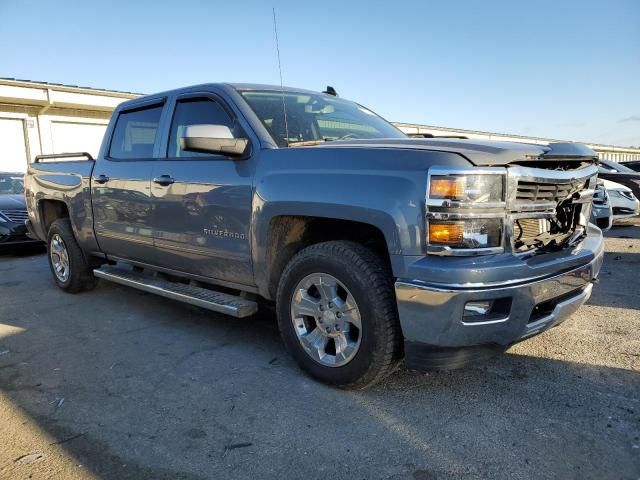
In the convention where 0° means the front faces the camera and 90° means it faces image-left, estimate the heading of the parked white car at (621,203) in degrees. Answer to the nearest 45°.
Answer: approximately 315°

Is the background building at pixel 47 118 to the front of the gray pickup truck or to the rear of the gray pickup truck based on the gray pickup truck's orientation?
to the rear

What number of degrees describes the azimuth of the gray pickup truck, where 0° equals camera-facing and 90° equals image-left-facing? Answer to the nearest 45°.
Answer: approximately 315°

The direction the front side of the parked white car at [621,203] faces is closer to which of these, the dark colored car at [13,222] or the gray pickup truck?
the gray pickup truck

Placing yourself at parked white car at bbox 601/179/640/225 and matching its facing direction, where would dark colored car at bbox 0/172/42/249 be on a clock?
The dark colored car is roughly at 3 o'clock from the parked white car.

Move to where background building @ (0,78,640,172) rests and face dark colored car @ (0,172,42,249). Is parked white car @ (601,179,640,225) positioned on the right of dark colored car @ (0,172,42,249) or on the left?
left

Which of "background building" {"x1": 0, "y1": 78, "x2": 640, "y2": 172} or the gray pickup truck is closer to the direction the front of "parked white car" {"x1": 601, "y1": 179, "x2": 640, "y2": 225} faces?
the gray pickup truck

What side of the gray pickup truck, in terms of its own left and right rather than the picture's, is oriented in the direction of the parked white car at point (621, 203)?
left

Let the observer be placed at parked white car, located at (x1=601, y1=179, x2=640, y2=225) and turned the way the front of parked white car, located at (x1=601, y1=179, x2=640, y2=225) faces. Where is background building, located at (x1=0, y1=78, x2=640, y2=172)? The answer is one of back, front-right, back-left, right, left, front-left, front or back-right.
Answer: back-right

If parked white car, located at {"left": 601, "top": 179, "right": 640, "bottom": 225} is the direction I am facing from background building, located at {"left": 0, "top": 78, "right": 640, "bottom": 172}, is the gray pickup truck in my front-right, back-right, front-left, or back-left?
front-right

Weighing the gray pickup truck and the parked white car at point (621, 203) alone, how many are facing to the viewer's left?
0
